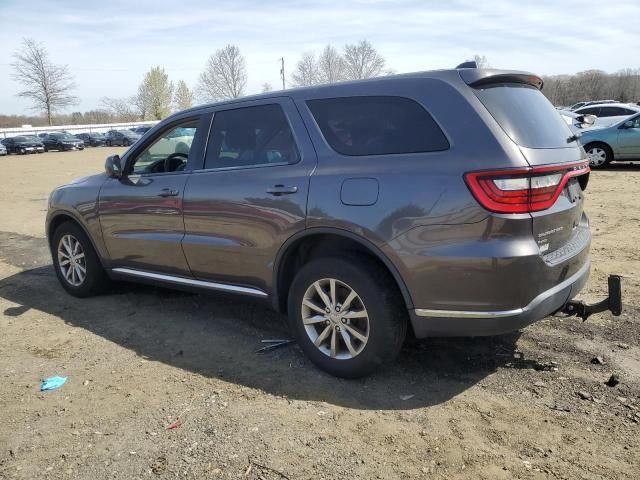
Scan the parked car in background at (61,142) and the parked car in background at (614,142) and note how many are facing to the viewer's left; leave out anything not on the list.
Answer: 1

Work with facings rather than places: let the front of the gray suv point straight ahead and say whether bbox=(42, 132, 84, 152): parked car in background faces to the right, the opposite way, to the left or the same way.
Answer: the opposite way

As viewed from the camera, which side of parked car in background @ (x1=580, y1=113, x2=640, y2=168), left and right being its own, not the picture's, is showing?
left

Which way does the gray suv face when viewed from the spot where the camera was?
facing away from the viewer and to the left of the viewer

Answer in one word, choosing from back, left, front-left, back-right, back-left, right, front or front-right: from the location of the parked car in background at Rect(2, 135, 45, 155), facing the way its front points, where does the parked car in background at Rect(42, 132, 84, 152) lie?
left
